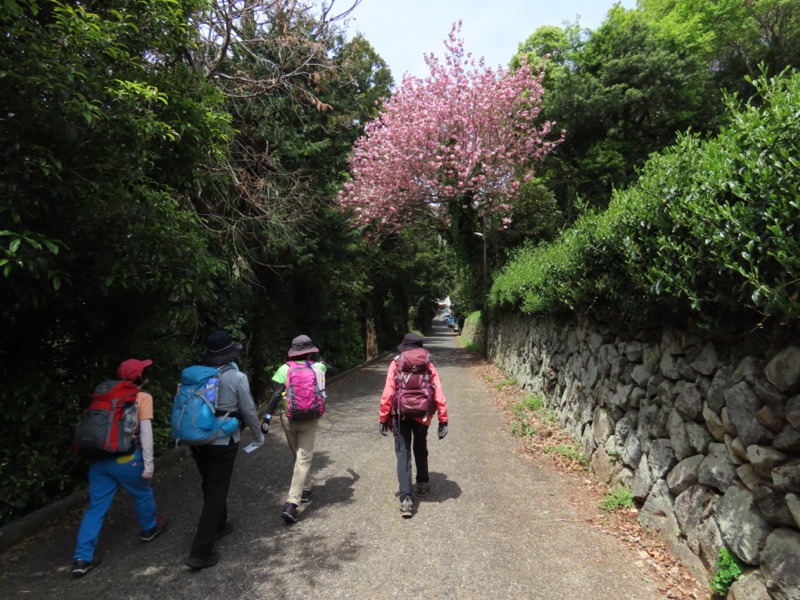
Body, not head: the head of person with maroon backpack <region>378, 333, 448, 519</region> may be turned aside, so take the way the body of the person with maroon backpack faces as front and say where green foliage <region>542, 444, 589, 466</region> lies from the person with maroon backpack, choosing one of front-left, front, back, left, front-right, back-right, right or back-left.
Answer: front-right

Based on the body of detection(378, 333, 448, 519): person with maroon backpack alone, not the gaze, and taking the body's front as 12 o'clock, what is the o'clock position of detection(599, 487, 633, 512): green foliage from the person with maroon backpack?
The green foliage is roughly at 3 o'clock from the person with maroon backpack.

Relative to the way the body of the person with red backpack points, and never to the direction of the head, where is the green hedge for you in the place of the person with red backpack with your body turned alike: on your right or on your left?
on your right

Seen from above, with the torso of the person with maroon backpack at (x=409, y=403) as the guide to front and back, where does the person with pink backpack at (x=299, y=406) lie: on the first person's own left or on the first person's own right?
on the first person's own left

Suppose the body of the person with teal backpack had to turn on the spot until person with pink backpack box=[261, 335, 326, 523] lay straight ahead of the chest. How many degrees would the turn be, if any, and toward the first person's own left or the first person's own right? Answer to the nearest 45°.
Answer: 0° — they already face them

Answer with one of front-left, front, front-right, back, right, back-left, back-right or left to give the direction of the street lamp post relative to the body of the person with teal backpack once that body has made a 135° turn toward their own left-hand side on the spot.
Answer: back-right

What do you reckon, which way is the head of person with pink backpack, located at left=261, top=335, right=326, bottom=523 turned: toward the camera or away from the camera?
away from the camera

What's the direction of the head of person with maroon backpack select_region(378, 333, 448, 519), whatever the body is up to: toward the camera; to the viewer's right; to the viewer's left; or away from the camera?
away from the camera

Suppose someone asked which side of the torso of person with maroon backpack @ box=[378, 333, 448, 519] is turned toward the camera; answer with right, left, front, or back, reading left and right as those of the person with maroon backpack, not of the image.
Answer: back

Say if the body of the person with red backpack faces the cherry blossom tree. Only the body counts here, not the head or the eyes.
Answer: yes

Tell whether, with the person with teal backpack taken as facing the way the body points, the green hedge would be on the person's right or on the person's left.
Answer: on the person's right
